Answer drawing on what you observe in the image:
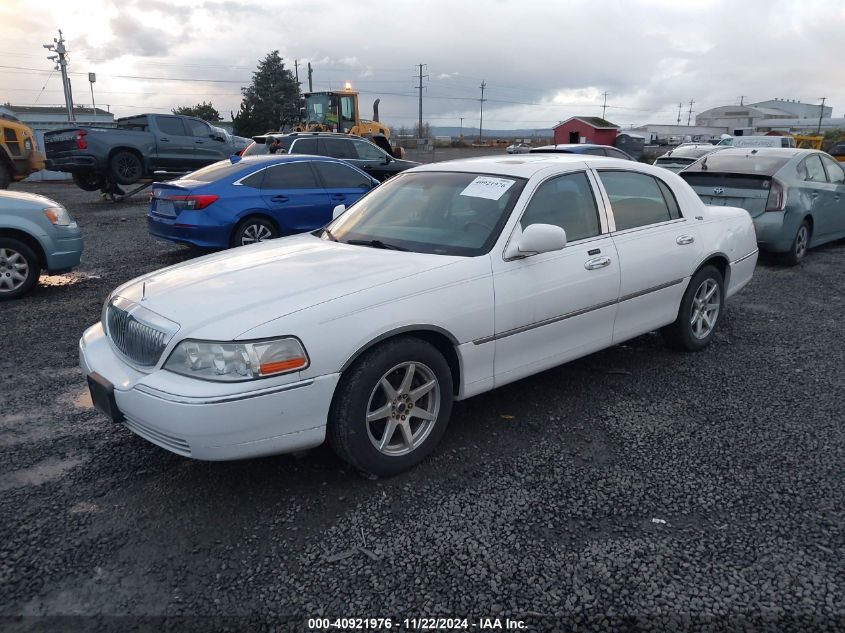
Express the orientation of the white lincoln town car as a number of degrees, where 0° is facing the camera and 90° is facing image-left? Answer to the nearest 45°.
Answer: approximately 45°

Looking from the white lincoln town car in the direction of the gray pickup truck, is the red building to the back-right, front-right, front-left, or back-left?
front-right

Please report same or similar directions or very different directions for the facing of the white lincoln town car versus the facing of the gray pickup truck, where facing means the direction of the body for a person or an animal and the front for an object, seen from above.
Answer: very different directions

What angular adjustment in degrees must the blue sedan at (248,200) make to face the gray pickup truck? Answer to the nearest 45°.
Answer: approximately 45° to its left

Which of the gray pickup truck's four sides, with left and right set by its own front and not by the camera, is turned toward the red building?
front

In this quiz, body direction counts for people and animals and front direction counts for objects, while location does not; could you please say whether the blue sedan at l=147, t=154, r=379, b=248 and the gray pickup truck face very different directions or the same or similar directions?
same or similar directions

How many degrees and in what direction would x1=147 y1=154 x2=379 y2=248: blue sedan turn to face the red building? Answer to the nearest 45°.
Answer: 0° — it already faces it

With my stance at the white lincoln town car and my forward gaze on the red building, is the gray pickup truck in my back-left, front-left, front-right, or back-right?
front-left

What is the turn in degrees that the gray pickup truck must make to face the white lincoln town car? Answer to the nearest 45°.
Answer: approximately 135° to its right

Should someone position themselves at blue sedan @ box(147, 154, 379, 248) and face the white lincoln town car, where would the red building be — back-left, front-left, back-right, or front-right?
back-left

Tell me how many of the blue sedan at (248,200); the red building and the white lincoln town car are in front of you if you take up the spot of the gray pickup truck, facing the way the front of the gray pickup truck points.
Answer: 1

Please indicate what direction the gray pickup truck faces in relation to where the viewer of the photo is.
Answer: facing away from the viewer and to the right of the viewer

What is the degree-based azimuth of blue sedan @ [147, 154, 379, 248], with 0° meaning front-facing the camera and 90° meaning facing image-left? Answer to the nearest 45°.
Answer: approximately 225°

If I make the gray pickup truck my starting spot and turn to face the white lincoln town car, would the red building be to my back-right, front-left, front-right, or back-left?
back-left

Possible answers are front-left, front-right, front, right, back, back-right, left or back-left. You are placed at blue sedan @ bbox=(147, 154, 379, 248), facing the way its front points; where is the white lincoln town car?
back-right

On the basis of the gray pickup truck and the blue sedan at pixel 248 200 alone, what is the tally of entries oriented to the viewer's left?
0

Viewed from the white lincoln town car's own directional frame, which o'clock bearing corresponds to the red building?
The red building is roughly at 5 o'clock from the white lincoln town car.
